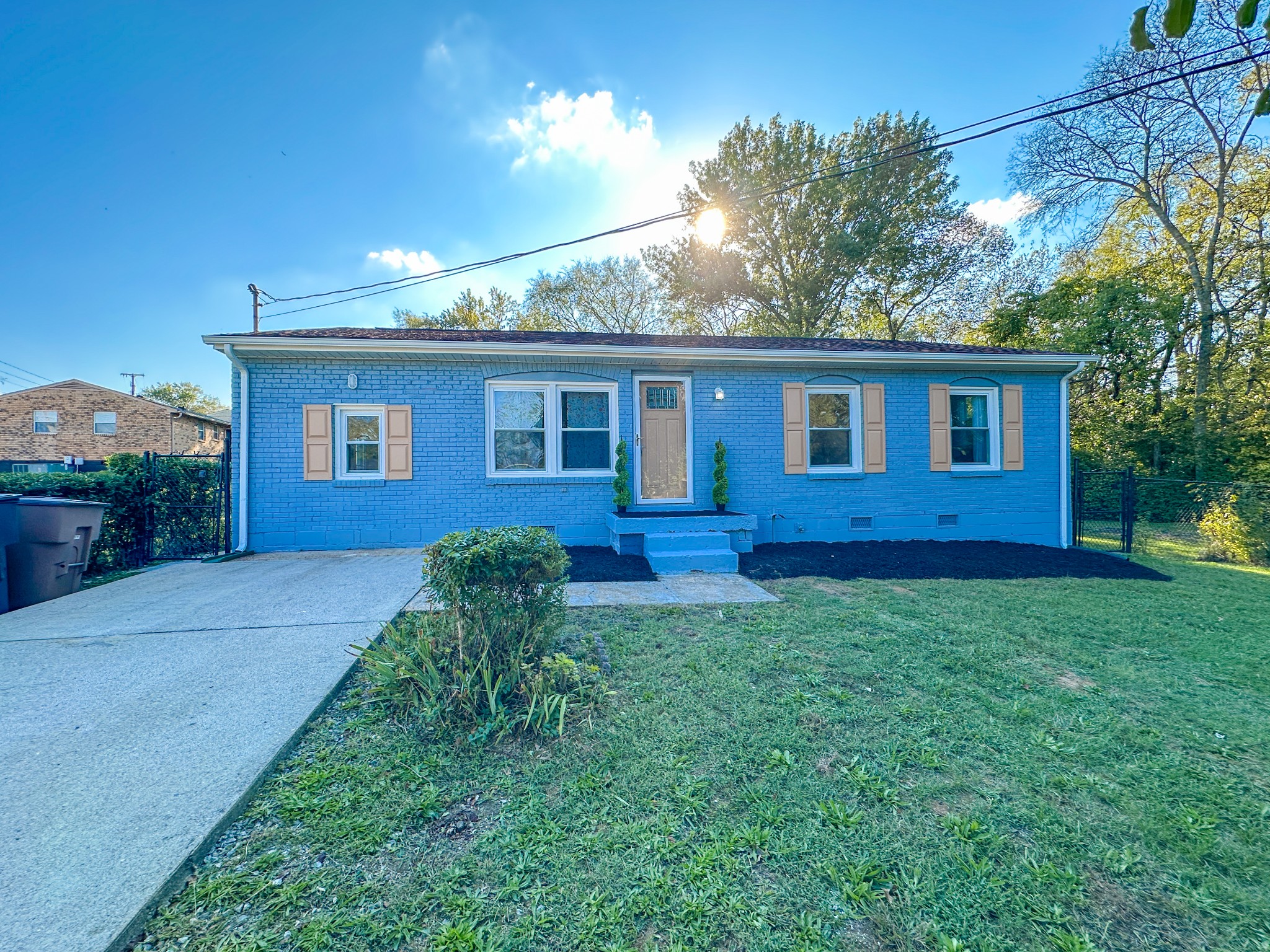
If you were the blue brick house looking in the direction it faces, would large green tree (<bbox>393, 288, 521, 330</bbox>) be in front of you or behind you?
behind

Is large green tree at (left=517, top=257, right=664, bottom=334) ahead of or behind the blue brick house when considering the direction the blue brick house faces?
behind

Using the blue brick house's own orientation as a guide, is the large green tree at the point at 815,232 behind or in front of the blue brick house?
behind

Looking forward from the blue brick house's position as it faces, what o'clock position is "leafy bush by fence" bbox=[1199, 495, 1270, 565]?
The leafy bush by fence is roughly at 9 o'clock from the blue brick house.

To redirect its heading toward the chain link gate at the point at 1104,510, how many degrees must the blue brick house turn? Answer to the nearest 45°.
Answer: approximately 90° to its left

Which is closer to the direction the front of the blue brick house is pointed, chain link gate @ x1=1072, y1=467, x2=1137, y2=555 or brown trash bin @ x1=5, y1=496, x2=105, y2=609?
the brown trash bin

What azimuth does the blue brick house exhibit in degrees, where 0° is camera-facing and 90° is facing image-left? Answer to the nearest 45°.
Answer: approximately 0°
